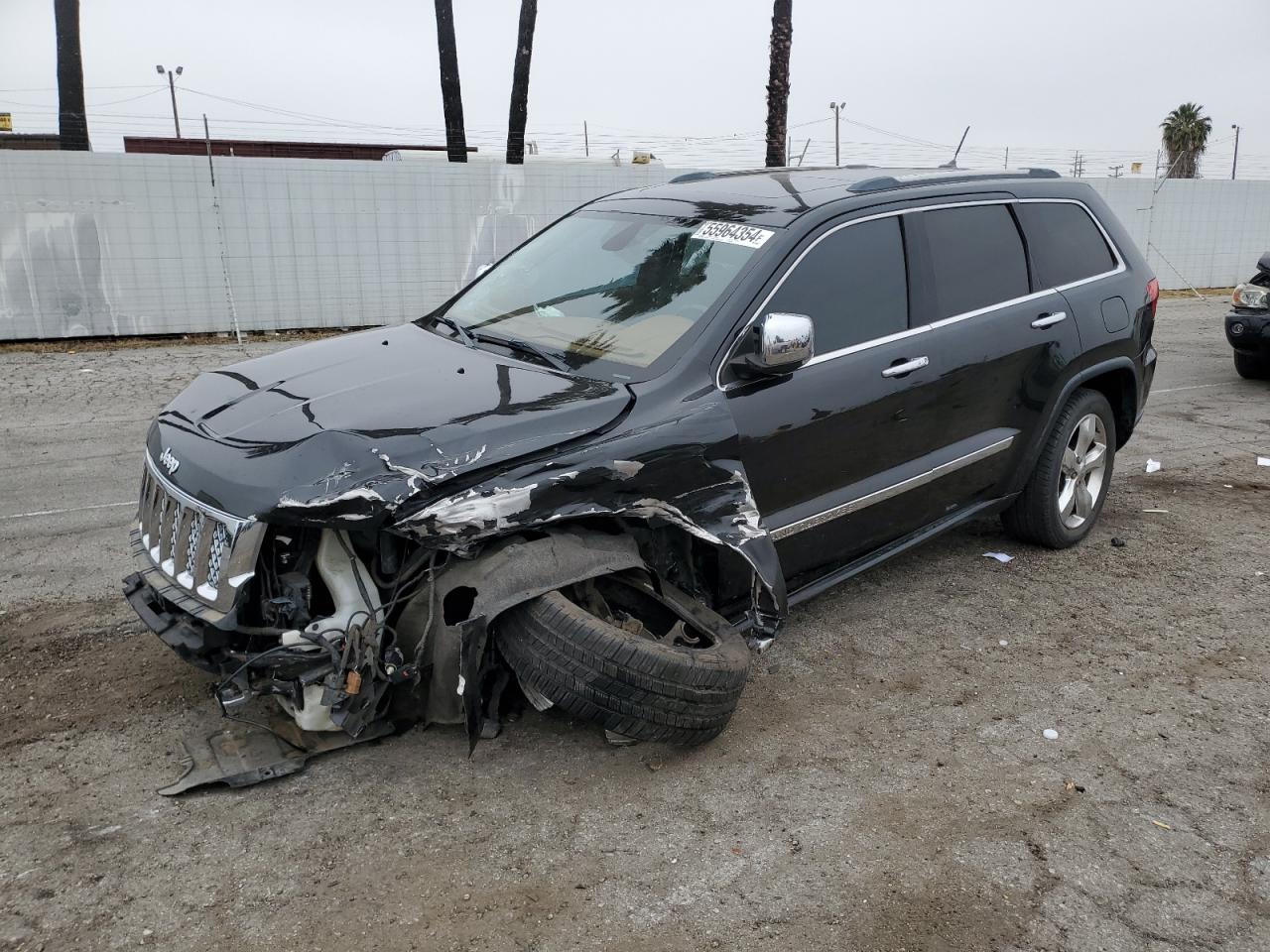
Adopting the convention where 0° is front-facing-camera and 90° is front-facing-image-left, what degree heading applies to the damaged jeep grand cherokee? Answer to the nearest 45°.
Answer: approximately 45°
